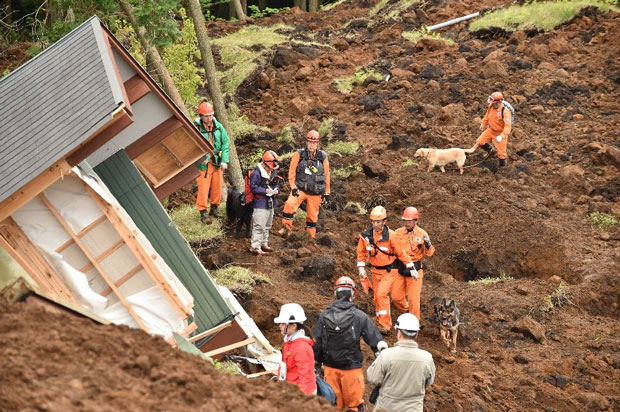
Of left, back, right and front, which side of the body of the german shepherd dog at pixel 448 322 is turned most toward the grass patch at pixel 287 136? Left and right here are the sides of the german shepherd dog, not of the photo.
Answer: back

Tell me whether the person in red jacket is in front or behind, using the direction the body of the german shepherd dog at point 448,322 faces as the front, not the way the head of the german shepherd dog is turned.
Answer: in front

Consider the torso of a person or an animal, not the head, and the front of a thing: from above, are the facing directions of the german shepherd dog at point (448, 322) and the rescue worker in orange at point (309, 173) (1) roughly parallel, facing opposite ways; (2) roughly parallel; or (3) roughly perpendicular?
roughly parallel

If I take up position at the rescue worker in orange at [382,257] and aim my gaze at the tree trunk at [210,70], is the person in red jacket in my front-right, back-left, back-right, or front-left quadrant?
back-left

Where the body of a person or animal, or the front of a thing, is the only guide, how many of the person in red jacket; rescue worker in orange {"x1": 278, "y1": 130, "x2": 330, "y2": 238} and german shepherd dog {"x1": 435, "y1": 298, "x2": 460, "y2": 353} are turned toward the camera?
2

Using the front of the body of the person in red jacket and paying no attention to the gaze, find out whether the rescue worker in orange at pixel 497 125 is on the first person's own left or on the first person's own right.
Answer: on the first person's own right

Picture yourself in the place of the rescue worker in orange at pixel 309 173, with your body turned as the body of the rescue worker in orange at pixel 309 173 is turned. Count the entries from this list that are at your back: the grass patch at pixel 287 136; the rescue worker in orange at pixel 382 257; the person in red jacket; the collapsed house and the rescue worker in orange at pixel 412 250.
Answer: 1

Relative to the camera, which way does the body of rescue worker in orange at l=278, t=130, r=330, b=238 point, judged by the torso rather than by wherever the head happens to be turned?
toward the camera

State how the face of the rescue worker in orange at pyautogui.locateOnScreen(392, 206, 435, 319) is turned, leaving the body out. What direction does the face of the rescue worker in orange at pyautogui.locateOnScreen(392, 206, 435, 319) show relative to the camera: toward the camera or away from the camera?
toward the camera

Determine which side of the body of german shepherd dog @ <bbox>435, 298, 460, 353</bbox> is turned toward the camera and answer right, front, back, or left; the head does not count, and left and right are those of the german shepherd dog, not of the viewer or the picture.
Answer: front
